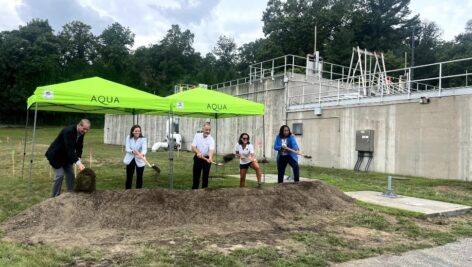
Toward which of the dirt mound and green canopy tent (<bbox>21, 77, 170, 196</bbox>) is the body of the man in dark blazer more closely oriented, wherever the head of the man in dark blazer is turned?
the dirt mound

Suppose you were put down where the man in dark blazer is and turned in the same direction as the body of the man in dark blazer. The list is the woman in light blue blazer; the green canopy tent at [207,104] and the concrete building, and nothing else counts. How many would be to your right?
0

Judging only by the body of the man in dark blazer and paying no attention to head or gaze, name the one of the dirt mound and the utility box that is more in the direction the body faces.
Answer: the dirt mound

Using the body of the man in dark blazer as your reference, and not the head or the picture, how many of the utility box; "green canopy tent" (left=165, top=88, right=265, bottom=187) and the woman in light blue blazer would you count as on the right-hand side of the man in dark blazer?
0

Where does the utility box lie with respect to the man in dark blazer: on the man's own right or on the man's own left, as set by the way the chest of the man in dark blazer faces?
on the man's own left

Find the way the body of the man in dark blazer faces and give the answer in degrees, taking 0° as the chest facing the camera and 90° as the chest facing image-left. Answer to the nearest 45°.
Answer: approximately 315°

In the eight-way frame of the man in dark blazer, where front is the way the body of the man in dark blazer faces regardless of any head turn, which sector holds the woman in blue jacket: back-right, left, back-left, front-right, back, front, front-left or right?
front-left

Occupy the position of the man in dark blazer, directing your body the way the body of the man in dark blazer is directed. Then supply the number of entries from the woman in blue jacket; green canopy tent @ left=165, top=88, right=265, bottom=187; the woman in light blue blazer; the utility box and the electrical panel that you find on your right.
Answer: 0

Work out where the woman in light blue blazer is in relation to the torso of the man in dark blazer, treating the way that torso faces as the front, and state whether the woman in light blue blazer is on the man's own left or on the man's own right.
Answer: on the man's own left

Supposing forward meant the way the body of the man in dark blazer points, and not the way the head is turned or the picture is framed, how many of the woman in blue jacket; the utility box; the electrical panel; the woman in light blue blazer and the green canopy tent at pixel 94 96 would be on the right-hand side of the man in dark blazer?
0
